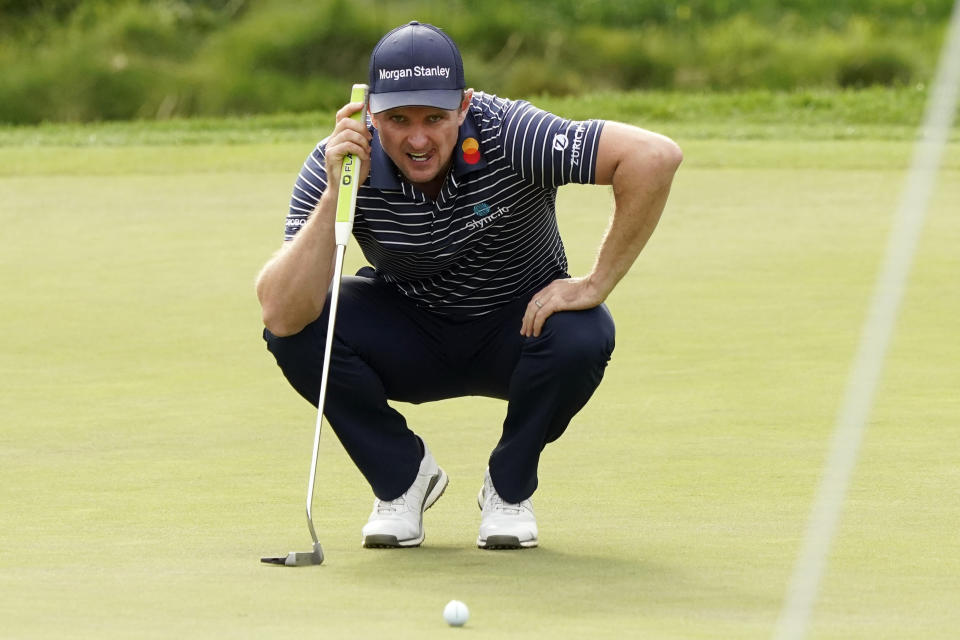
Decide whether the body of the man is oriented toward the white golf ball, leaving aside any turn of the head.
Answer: yes

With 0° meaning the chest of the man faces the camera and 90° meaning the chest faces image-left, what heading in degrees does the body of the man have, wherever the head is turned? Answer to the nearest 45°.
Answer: approximately 0°
